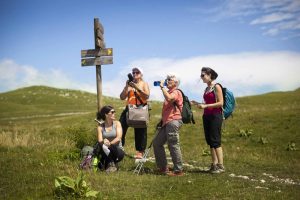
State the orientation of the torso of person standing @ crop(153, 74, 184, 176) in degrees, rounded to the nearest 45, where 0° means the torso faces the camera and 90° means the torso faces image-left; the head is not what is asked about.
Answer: approximately 90°

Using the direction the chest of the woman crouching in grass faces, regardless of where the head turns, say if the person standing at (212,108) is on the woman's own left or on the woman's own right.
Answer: on the woman's own left

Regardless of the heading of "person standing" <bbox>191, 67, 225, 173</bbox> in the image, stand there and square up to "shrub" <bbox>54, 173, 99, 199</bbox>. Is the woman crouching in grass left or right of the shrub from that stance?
right

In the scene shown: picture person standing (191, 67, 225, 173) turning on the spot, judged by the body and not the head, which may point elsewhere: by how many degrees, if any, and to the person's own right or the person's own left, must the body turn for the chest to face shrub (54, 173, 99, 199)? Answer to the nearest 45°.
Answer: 0° — they already face it

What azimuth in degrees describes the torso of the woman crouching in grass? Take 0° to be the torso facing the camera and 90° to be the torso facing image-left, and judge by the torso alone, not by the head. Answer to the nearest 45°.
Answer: approximately 0°

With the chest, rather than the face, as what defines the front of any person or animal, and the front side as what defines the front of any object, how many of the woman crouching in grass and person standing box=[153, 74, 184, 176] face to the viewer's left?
1

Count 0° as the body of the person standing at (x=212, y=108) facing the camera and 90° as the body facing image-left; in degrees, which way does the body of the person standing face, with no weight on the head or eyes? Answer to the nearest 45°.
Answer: approximately 45°

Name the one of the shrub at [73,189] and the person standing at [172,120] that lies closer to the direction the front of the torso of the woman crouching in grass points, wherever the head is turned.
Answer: the shrub

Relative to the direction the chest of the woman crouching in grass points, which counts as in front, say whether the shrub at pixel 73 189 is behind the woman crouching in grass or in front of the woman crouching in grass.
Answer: in front

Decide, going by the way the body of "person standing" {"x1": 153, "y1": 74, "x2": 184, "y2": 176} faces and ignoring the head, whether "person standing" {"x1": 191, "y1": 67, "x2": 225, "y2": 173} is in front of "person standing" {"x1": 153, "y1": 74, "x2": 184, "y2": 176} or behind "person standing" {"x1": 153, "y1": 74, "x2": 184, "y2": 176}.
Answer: behind

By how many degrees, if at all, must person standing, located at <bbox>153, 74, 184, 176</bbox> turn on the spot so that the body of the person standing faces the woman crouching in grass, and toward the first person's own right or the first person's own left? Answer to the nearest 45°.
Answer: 0° — they already face them

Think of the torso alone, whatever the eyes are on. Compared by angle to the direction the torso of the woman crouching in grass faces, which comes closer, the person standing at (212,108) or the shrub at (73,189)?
the shrub

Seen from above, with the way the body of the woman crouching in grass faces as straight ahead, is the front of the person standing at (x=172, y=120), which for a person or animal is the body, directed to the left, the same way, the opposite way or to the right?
to the right

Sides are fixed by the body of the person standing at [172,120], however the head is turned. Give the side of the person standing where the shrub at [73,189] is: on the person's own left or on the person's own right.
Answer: on the person's own left

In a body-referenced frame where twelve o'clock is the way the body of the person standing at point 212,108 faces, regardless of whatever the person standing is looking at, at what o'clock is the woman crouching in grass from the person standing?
The woman crouching in grass is roughly at 1 o'clock from the person standing.

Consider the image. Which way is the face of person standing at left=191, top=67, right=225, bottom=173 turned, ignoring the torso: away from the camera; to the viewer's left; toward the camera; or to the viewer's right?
to the viewer's left
